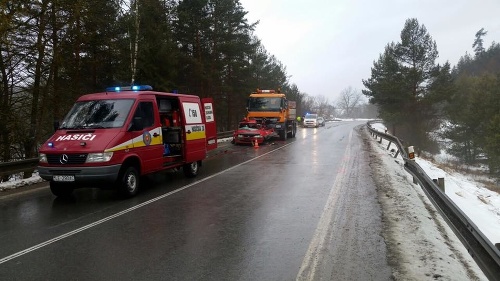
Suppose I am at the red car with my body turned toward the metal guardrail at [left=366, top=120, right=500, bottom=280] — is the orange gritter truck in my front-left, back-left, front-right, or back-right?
back-left

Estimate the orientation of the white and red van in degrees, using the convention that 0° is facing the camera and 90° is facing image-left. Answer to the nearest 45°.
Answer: approximately 45°

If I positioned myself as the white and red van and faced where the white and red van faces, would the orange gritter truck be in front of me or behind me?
behind

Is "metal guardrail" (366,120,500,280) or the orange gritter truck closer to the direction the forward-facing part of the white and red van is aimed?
the metal guardrail

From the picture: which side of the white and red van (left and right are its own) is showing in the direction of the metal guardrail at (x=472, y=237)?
left

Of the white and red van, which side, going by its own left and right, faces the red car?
back

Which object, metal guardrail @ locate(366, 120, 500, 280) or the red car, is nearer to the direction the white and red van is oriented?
the metal guardrail
